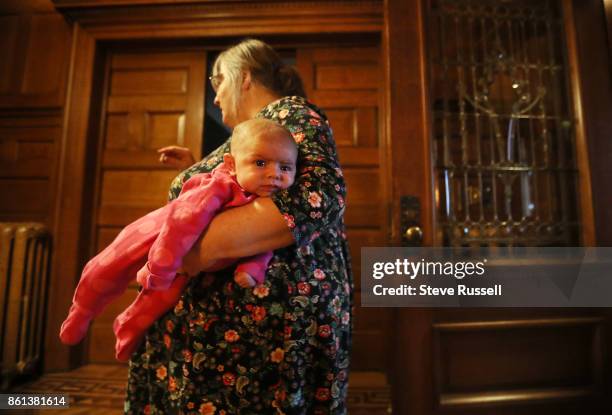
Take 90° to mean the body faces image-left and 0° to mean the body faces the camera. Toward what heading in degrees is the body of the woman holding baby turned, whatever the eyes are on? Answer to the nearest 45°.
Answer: approximately 90°

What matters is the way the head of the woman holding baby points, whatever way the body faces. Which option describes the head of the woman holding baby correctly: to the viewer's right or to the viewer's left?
to the viewer's left

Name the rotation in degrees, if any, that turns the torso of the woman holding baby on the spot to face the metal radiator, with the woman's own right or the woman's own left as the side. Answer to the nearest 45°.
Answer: approximately 45° to the woman's own right

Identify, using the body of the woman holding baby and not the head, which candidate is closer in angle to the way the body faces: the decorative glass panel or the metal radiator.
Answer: the metal radiator
